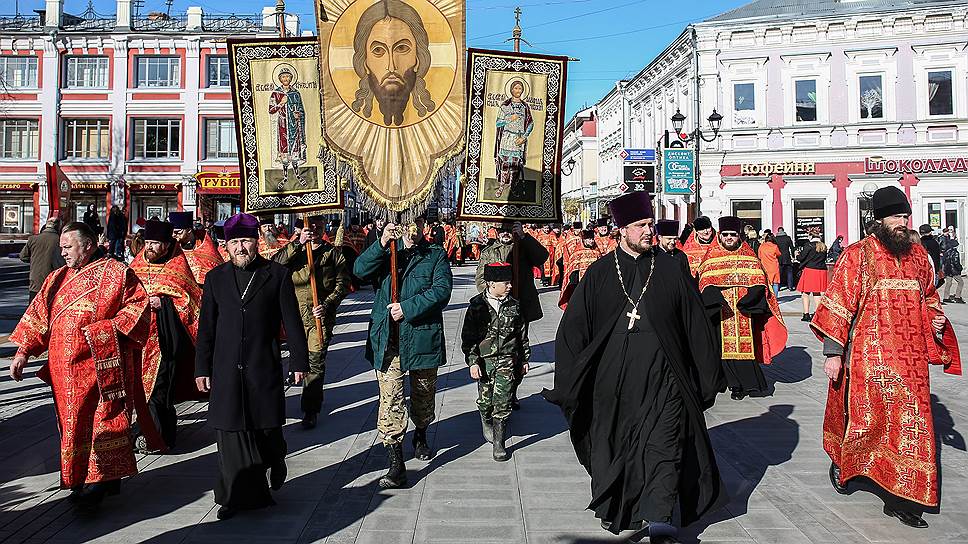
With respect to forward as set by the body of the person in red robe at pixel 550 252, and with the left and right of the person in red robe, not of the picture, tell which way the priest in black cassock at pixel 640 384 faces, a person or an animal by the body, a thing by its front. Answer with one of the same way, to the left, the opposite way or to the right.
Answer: the same way

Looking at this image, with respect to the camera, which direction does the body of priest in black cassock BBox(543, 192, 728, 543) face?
toward the camera

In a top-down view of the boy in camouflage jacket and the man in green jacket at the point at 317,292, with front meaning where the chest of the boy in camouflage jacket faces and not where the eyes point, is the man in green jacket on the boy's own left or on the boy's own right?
on the boy's own right

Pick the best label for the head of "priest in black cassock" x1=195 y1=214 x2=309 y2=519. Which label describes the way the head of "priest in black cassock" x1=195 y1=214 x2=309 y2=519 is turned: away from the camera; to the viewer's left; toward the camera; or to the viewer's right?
toward the camera

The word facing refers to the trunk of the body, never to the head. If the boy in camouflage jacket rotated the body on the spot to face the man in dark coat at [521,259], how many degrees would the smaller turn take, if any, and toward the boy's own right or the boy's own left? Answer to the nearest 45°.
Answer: approximately 180°

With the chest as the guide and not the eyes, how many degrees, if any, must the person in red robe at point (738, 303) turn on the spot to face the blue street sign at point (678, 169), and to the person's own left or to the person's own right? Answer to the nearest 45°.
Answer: approximately 180°

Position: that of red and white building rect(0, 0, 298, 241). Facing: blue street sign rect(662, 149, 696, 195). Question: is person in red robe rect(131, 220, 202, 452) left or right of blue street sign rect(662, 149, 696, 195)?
right

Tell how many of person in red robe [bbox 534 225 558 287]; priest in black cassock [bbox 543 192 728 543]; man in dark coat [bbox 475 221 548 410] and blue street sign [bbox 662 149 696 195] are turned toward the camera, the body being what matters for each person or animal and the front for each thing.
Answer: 4

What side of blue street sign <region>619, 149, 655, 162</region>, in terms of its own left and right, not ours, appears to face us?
front

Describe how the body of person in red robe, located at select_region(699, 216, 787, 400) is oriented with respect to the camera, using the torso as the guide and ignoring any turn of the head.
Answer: toward the camera

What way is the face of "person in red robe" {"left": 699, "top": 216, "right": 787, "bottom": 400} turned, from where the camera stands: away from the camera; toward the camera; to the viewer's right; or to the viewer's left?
toward the camera

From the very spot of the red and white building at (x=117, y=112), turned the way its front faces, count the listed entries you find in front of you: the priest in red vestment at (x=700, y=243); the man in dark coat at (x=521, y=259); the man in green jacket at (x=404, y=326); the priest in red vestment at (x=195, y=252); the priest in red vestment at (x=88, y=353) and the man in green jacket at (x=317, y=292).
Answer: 6

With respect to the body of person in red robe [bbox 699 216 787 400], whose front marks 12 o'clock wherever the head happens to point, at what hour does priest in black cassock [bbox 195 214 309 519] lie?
The priest in black cassock is roughly at 1 o'clock from the person in red robe.

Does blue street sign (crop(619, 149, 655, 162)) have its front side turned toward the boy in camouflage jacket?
yes

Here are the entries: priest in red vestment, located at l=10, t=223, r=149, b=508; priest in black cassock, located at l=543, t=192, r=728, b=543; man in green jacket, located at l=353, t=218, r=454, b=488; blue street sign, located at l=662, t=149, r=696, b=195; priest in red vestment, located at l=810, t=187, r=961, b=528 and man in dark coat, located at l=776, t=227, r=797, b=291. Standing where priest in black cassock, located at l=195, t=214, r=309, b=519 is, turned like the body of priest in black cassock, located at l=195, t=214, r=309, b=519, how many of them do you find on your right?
1

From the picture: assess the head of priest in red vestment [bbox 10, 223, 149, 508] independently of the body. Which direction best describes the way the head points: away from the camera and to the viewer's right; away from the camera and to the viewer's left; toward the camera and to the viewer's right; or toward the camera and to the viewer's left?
toward the camera and to the viewer's left

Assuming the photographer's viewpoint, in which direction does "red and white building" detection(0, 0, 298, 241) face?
facing the viewer

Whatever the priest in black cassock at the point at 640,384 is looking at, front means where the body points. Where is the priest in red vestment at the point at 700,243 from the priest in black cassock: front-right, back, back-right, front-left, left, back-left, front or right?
back
